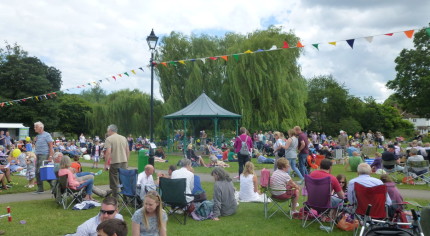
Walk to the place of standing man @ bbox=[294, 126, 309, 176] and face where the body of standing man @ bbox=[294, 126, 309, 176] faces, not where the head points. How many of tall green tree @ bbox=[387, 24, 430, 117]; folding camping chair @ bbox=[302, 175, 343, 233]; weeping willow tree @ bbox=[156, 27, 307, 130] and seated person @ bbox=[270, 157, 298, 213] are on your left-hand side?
2

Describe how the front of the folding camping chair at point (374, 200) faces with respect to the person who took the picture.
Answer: facing away from the viewer

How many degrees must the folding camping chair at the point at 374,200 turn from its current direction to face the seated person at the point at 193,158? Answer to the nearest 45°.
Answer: approximately 45° to its left
